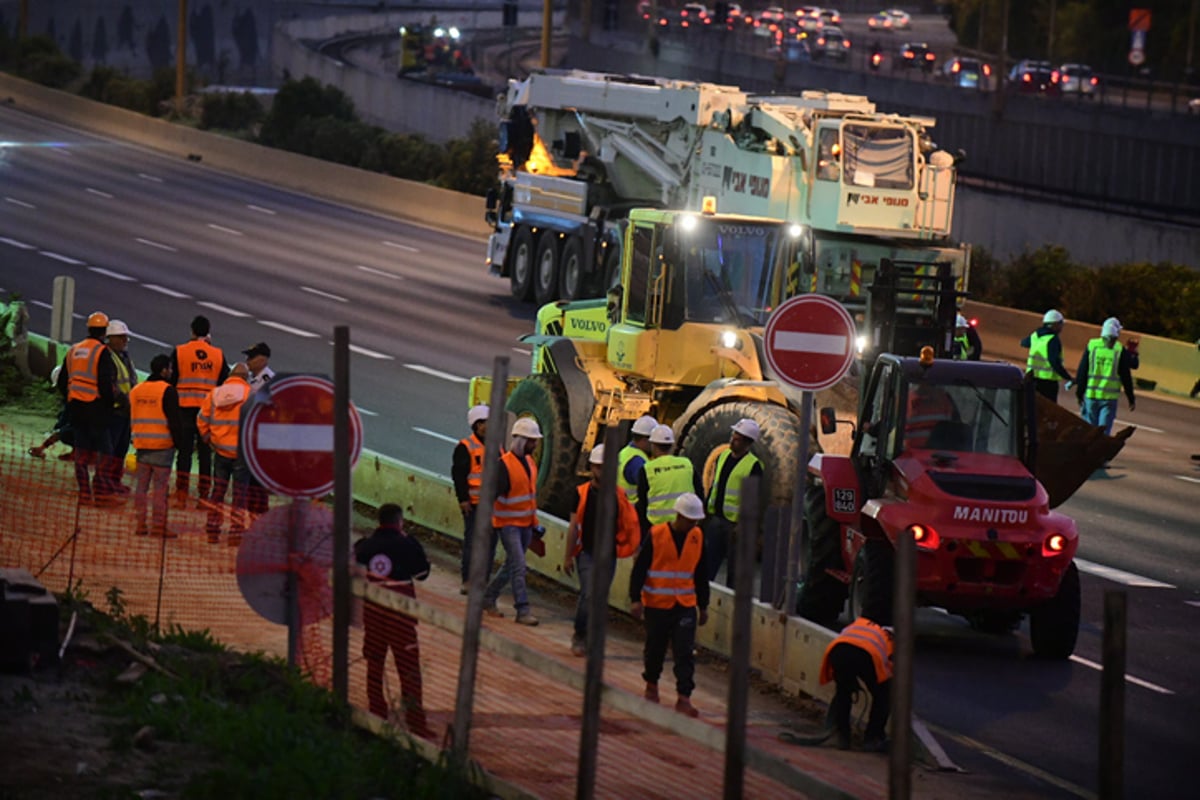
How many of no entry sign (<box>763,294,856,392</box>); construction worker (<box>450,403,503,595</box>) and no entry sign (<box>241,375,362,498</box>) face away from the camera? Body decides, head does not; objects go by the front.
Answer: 0

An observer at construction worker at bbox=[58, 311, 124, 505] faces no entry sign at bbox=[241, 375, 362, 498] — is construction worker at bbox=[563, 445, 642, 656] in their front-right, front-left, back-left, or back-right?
front-left

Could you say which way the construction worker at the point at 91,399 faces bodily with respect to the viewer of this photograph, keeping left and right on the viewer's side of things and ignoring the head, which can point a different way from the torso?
facing away from the viewer and to the right of the viewer

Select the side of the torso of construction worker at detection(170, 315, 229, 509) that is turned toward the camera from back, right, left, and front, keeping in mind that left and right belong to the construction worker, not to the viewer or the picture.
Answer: back

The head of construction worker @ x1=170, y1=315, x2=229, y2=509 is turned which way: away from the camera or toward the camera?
away from the camera

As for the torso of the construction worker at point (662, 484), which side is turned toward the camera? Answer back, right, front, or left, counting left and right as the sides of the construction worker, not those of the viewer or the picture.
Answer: back

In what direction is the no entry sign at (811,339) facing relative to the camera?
toward the camera

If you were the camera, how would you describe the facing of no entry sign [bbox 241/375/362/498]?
facing the viewer
